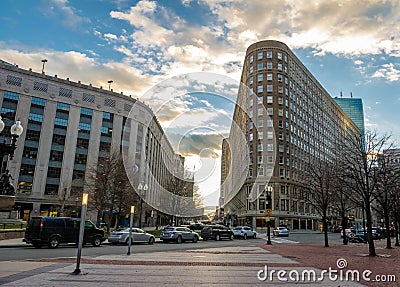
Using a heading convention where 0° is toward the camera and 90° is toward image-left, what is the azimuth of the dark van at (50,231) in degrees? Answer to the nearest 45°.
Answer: approximately 225°

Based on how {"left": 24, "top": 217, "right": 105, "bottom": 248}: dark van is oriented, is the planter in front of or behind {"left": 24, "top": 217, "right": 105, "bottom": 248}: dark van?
behind

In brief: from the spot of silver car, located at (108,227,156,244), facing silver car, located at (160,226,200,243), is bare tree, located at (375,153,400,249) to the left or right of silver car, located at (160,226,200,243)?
right

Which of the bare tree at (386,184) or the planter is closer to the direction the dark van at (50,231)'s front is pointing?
the bare tree

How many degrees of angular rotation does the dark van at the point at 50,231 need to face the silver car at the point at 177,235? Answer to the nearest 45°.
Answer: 0° — it already faces it

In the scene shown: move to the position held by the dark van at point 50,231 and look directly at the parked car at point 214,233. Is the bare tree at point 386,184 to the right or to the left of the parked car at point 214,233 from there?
right

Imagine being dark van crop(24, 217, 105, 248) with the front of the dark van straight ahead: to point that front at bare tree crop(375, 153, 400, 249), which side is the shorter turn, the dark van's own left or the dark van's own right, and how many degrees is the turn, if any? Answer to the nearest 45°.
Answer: approximately 45° to the dark van's own right
